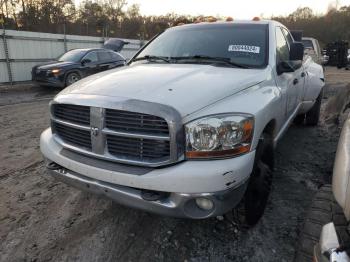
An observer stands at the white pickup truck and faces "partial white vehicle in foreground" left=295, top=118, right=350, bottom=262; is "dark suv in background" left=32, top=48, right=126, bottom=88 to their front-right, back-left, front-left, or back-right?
back-left

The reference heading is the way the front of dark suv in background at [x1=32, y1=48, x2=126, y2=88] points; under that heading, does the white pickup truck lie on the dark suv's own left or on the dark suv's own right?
on the dark suv's own left

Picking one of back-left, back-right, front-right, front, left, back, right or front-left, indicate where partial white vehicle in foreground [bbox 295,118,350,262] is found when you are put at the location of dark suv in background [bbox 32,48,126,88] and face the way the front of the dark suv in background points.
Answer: front-left

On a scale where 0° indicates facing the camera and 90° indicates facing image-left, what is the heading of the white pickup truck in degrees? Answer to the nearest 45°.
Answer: approximately 45°

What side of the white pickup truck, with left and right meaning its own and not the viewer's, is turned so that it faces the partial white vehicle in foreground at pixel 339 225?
left

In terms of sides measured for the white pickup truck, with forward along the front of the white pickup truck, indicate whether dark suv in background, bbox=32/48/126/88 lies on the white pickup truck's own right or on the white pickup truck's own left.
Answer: on the white pickup truck's own right
